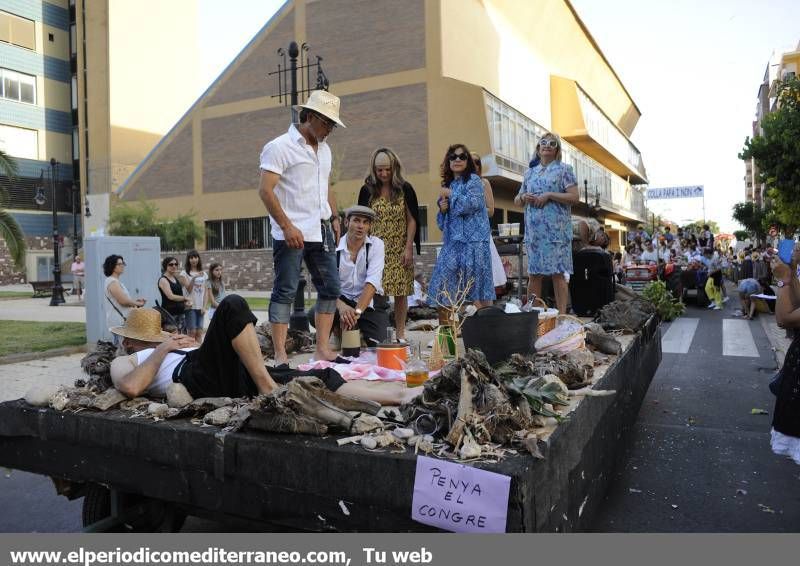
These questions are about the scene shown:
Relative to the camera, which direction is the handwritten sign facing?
toward the camera

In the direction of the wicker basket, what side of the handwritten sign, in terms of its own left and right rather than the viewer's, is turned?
back

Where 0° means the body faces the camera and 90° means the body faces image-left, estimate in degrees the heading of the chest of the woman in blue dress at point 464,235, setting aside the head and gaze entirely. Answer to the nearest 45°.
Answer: approximately 45°

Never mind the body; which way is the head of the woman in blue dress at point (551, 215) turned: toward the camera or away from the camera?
toward the camera

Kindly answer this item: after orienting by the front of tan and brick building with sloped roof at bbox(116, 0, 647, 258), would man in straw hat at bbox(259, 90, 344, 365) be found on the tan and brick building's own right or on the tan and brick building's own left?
on the tan and brick building's own right

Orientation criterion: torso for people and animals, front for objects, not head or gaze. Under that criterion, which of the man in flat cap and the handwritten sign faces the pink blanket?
the man in flat cap

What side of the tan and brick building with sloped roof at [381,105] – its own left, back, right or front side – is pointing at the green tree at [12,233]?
right

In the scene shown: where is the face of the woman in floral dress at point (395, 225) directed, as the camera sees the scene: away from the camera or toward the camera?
toward the camera

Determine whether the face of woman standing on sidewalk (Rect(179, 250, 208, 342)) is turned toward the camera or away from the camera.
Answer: toward the camera

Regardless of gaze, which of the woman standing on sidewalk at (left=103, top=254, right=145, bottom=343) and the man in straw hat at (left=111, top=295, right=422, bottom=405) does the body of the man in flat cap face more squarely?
the man in straw hat

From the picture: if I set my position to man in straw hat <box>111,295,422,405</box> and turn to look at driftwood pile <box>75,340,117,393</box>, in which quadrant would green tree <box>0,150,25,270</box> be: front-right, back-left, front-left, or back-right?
front-right

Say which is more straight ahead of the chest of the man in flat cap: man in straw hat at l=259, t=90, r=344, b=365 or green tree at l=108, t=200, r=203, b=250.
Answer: the man in straw hat

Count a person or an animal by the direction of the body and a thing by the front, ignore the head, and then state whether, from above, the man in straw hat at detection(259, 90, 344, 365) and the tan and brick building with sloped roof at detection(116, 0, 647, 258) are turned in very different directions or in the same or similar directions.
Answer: same or similar directions

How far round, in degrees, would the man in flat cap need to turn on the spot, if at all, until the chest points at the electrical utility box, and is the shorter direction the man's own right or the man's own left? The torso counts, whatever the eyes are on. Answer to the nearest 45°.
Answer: approximately 135° to the man's own right

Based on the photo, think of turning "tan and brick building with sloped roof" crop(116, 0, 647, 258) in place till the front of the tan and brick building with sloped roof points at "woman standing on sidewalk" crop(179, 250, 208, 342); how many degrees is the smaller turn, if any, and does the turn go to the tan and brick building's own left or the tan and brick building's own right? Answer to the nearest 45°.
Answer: approximately 45° to the tan and brick building's own right

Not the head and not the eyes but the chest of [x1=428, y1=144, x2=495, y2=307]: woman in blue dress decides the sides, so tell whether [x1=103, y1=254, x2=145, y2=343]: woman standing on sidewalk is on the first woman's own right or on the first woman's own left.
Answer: on the first woman's own right

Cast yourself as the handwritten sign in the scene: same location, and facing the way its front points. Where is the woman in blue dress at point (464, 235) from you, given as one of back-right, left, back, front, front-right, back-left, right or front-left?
back

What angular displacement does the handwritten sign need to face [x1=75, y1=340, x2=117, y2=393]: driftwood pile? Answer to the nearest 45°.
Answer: approximately 135° to its right
